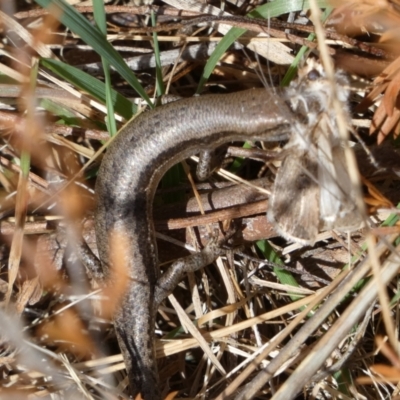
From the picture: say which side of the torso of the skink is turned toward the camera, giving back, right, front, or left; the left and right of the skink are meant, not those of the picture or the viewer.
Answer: right

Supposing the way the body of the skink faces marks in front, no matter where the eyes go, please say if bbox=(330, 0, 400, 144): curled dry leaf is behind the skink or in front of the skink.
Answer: in front
